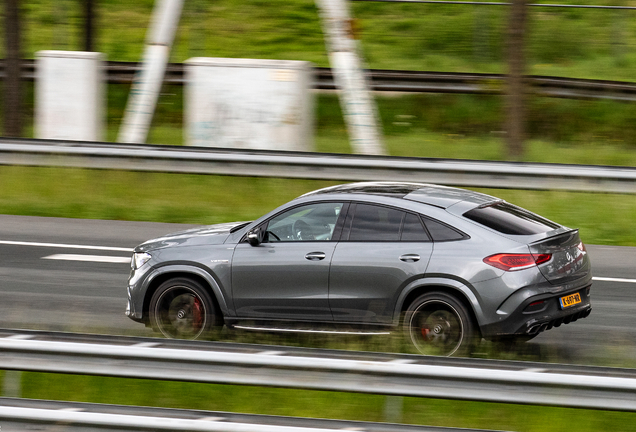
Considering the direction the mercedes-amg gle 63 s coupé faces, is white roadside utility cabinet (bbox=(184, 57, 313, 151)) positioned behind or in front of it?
in front

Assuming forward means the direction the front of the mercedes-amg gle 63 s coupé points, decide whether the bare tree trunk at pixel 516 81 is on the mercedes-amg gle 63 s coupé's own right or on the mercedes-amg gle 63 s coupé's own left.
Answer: on the mercedes-amg gle 63 s coupé's own right

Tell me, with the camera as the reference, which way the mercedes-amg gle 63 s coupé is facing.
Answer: facing away from the viewer and to the left of the viewer

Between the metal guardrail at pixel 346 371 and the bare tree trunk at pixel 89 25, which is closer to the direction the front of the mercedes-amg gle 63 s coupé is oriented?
the bare tree trunk

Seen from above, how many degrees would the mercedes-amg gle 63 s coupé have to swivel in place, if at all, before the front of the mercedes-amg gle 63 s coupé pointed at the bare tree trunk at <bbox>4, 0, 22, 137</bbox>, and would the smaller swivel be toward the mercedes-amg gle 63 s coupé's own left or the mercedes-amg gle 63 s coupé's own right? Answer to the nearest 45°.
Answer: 0° — it already faces it

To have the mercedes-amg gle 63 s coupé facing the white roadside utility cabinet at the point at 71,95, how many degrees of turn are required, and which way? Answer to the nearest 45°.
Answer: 0° — it already faces it

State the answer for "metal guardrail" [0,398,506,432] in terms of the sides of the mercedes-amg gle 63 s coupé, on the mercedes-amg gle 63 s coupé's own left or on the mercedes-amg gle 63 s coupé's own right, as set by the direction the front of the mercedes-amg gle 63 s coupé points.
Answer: on the mercedes-amg gle 63 s coupé's own left
